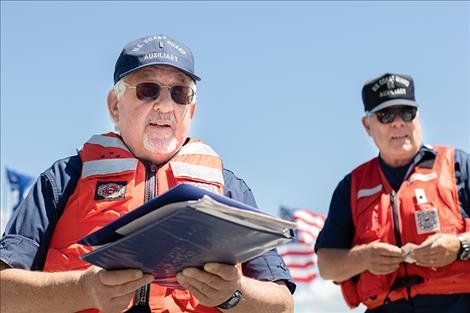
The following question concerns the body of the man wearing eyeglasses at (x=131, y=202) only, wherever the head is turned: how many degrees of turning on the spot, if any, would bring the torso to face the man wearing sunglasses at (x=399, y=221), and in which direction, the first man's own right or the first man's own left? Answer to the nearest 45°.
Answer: approximately 135° to the first man's own left

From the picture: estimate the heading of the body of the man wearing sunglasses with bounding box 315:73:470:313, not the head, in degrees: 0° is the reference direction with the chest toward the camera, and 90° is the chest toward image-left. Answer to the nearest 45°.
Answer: approximately 0°

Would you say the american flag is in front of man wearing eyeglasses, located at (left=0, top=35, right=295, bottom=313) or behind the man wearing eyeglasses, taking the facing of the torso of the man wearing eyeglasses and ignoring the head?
behind

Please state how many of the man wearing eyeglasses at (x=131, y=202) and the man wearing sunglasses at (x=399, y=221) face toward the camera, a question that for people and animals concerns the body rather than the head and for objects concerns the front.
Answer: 2

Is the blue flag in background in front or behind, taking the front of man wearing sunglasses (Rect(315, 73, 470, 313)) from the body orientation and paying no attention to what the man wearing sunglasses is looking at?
behind

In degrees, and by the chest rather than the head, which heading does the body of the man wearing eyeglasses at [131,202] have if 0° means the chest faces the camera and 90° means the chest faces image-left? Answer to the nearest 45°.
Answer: approximately 0°

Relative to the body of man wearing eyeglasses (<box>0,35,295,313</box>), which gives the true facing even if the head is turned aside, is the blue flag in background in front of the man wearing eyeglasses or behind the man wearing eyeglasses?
behind

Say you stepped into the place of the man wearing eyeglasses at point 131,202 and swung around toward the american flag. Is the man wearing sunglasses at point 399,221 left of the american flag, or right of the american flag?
right

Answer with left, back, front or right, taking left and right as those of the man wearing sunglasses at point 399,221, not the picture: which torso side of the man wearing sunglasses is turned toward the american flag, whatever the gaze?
back
